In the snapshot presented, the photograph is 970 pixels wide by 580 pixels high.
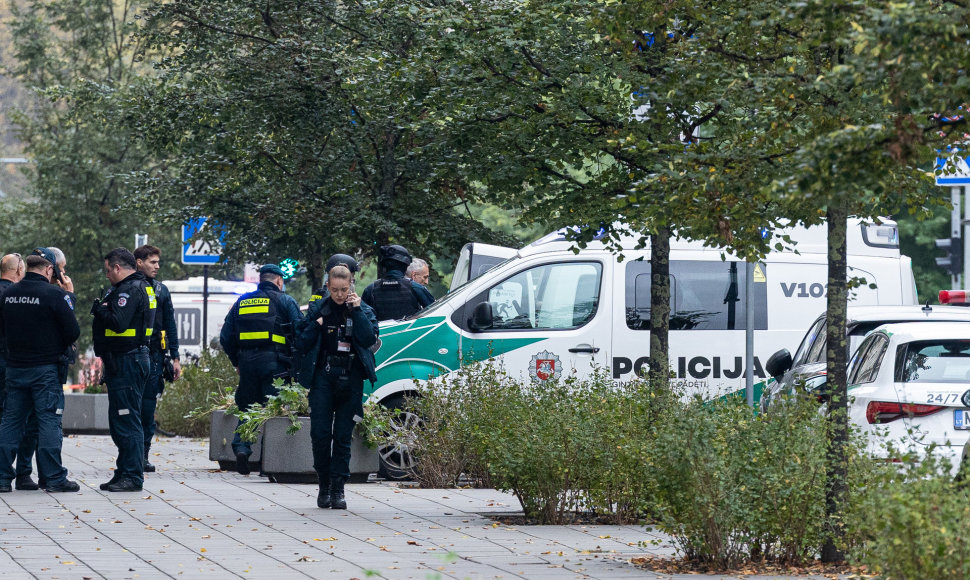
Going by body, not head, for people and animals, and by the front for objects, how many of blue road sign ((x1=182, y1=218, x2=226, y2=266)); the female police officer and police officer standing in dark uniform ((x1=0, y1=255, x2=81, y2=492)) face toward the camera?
2

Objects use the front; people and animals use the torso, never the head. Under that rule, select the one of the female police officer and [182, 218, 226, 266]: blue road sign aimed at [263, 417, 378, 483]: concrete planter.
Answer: the blue road sign

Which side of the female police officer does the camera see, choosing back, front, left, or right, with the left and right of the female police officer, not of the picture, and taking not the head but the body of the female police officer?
front

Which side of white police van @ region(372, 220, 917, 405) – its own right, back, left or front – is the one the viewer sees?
left

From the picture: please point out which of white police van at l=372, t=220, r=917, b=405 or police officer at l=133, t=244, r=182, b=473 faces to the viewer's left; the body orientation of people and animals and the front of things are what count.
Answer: the white police van

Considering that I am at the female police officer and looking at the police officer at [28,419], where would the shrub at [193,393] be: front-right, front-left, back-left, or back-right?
front-right

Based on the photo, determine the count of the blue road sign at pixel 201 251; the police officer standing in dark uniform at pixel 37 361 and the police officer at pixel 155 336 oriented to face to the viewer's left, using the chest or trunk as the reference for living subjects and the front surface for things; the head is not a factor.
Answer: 0

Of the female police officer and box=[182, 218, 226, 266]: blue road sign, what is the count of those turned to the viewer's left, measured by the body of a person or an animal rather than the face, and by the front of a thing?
0

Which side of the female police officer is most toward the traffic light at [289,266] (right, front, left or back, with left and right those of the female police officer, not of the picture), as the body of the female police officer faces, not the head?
back

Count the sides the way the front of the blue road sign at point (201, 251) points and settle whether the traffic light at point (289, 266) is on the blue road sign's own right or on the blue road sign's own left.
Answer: on the blue road sign's own left

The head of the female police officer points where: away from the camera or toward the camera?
toward the camera
